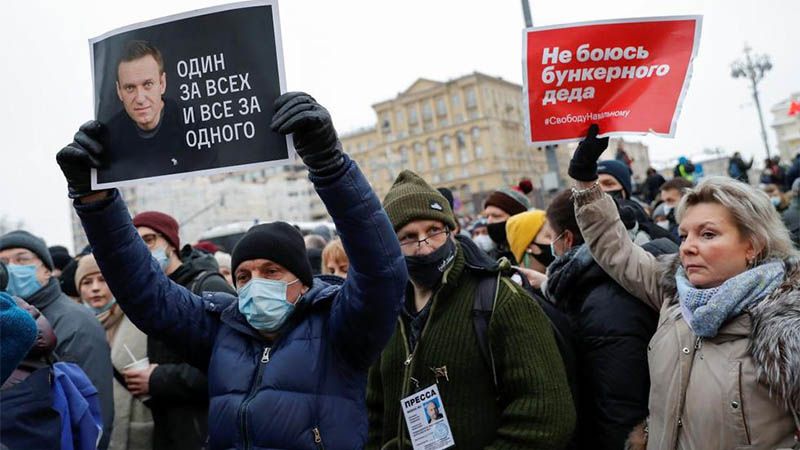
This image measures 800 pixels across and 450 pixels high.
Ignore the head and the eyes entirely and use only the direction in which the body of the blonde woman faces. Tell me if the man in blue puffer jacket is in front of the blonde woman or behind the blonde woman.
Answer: in front

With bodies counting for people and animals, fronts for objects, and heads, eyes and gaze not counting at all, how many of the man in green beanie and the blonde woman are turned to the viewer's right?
0

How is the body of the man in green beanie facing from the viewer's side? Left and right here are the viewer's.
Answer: facing the viewer and to the left of the viewer

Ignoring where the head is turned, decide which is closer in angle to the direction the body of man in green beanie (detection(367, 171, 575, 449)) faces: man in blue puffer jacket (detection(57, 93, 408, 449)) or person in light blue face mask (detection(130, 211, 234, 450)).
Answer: the man in blue puffer jacket
